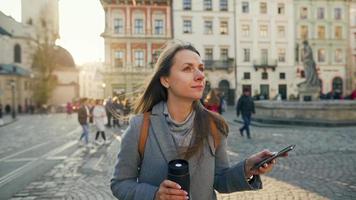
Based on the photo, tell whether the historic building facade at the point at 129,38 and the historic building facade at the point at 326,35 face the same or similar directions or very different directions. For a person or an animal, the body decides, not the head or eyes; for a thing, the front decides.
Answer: same or similar directions

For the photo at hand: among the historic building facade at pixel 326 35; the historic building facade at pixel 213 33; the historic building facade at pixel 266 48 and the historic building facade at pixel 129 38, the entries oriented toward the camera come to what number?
4

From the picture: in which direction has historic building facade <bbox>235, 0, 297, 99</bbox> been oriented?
toward the camera

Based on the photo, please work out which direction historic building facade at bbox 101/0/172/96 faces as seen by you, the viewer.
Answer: facing the viewer

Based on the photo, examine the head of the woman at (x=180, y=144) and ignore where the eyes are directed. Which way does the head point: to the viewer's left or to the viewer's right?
to the viewer's right

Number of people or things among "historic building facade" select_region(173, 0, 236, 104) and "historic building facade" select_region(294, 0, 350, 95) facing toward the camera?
2

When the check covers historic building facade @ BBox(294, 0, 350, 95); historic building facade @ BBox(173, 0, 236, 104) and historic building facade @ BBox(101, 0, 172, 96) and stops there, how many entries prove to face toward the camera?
3

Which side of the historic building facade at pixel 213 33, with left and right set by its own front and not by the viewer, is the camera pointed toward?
front

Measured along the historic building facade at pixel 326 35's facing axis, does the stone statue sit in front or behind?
in front

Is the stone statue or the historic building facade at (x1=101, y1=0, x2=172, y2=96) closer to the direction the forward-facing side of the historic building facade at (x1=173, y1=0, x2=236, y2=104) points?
the stone statue

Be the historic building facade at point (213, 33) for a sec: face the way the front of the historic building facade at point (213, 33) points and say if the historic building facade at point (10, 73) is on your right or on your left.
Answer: on your right

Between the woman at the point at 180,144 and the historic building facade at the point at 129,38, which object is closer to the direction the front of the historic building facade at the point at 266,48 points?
the woman

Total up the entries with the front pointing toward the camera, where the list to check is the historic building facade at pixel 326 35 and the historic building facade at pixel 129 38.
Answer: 2

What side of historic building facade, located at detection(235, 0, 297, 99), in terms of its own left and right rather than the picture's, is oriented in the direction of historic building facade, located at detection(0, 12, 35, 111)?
right

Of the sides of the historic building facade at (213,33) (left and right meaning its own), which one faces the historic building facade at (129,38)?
right

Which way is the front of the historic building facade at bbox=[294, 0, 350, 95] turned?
toward the camera

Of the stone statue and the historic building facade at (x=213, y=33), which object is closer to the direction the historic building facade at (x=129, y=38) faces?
the stone statue

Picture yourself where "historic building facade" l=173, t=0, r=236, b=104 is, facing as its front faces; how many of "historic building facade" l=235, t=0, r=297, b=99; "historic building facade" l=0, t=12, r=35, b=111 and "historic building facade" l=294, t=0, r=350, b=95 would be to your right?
1

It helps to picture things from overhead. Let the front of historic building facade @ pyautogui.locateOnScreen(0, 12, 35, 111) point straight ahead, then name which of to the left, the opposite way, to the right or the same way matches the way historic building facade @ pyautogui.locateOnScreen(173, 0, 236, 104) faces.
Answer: to the right

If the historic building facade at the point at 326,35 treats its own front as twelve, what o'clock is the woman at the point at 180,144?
The woman is roughly at 12 o'clock from the historic building facade.

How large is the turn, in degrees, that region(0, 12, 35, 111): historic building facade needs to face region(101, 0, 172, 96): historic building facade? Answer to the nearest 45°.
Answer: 0° — it already faces it
